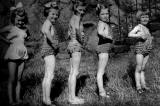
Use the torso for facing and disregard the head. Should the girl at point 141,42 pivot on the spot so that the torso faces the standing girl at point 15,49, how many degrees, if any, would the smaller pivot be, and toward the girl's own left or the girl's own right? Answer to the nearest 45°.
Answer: approximately 90° to the girl's own right

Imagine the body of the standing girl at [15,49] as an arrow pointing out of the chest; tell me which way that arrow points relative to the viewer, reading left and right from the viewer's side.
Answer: facing the viewer and to the right of the viewer

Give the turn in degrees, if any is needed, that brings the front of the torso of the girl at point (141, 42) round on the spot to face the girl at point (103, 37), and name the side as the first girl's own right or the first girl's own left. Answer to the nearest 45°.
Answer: approximately 135° to the first girl's own right
